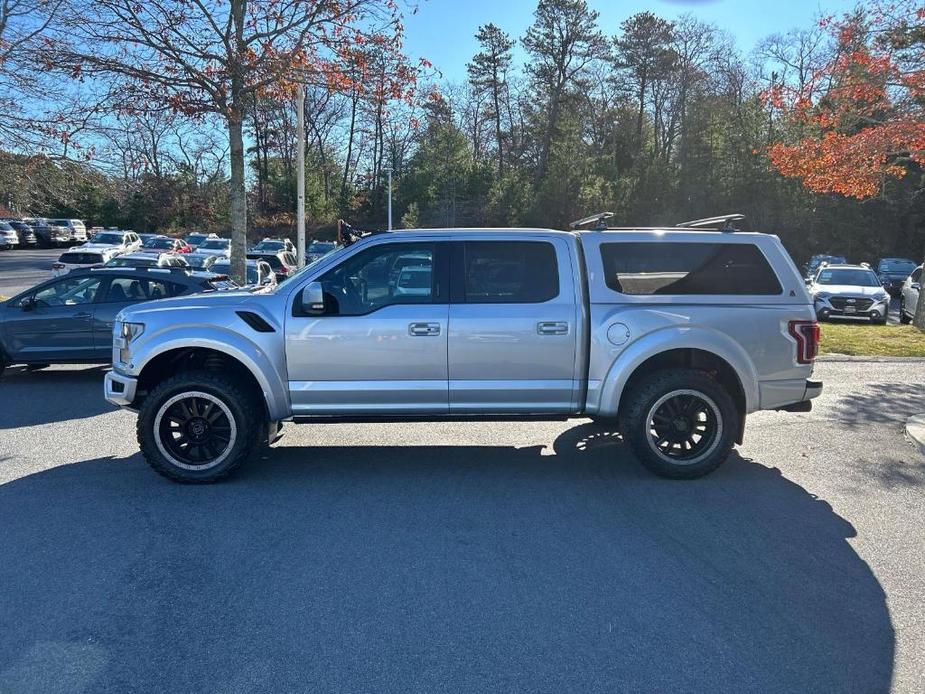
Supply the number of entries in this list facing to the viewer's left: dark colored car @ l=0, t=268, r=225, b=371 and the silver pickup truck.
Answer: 2

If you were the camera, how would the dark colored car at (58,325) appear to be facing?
facing to the left of the viewer

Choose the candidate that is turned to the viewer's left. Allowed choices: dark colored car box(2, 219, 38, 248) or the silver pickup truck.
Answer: the silver pickup truck

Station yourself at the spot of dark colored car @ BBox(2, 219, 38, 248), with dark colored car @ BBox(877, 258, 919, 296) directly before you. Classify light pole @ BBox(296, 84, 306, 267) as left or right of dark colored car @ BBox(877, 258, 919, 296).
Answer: right

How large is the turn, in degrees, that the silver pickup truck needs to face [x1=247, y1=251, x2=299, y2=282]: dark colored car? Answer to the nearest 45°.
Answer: approximately 90° to its right

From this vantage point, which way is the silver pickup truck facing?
to the viewer's left

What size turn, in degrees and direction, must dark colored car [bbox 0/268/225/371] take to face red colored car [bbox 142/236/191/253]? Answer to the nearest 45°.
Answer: approximately 90° to its right

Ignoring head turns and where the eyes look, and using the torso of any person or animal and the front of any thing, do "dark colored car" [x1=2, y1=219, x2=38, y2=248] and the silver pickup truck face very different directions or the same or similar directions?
very different directions

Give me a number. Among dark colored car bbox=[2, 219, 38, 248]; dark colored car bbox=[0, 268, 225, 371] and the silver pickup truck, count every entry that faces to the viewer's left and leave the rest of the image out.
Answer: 2

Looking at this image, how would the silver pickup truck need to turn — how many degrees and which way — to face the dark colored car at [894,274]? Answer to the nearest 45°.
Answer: approximately 135° to its right
